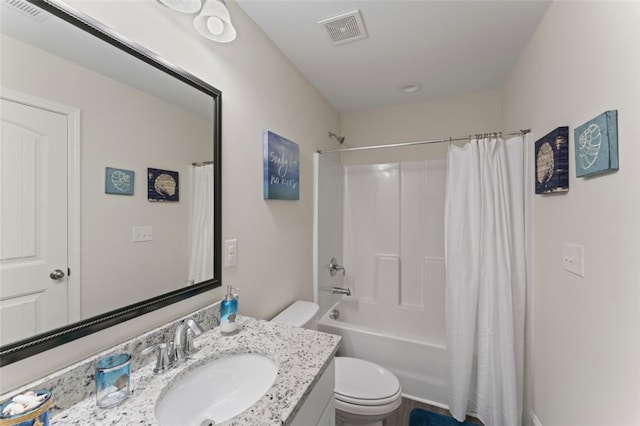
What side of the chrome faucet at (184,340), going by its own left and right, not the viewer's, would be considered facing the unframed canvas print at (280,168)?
left

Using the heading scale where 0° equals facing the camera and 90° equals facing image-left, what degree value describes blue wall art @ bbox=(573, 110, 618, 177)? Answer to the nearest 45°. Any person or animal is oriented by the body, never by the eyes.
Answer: approximately 45°

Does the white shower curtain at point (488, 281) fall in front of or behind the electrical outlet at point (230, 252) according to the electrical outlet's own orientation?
in front

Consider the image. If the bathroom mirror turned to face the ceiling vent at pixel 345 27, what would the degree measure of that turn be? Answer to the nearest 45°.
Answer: approximately 45° to its left

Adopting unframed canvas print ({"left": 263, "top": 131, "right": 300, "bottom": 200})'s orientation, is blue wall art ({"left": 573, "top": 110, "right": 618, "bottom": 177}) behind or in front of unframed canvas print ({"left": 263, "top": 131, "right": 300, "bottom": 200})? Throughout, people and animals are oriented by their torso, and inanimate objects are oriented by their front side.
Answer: in front

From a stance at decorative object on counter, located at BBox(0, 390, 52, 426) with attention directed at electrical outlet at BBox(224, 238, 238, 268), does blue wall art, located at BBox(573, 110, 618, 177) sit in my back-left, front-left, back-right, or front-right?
front-right

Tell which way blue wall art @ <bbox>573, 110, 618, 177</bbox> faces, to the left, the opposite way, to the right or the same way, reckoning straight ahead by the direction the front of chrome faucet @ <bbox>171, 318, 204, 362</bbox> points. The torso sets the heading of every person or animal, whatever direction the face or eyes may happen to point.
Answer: the opposite way

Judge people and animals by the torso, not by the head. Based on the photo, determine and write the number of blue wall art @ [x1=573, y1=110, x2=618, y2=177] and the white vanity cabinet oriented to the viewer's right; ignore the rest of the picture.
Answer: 1

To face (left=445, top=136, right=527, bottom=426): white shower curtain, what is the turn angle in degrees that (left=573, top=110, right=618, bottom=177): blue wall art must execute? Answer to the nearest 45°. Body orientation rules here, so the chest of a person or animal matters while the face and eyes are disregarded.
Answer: approximately 90° to its right

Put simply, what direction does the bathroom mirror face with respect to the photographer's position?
facing the viewer and to the right of the viewer
